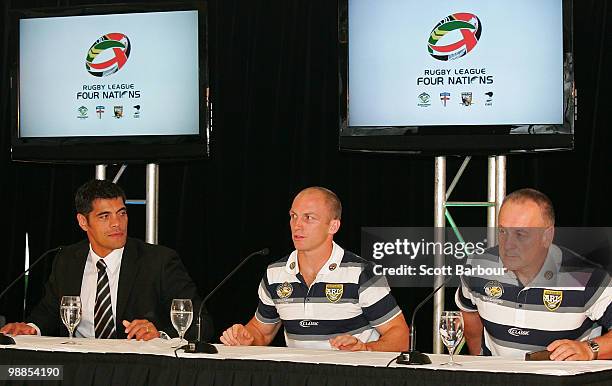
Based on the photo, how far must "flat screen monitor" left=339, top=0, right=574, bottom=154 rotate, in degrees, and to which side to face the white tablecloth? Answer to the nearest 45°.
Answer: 0° — it already faces it

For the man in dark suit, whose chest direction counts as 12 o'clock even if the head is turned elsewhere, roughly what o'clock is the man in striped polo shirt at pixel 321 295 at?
The man in striped polo shirt is roughly at 10 o'clock from the man in dark suit.

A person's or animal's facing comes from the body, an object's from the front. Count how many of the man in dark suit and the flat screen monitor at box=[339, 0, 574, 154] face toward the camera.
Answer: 2

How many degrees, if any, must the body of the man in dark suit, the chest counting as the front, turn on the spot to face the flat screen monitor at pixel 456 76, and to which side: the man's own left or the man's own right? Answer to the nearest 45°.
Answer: approximately 90° to the man's own left

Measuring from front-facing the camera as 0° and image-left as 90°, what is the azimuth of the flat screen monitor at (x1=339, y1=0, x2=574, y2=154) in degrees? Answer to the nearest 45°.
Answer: approximately 0°

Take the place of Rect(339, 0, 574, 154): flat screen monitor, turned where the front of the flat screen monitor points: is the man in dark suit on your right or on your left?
on your right

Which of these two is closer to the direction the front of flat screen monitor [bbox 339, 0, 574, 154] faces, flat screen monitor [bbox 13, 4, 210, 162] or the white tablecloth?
the white tablecloth

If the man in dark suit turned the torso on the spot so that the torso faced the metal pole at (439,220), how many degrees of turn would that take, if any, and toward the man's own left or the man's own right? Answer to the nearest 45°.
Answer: approximately 90° to the man's own left
